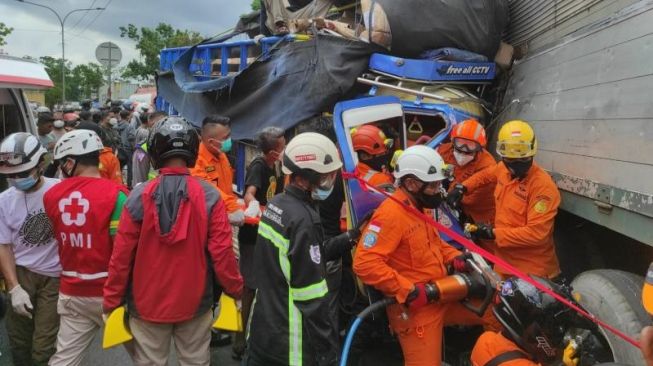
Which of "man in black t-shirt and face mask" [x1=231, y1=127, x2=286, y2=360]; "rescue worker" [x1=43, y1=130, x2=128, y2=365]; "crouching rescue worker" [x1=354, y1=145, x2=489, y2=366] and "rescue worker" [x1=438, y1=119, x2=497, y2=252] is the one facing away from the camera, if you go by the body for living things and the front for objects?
"rescue worker" [x1=43, y1=130, x2=128, y2=365]

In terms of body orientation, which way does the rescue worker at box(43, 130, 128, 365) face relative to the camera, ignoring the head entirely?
away from the camera

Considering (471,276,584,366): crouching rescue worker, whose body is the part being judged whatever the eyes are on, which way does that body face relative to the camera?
to the viewer's right

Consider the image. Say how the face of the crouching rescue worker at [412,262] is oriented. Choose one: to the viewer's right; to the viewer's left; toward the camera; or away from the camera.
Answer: to the viewer's right

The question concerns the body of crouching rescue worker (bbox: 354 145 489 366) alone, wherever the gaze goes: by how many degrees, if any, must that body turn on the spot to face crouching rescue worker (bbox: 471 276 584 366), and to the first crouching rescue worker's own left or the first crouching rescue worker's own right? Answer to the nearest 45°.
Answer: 0° — they already face them
